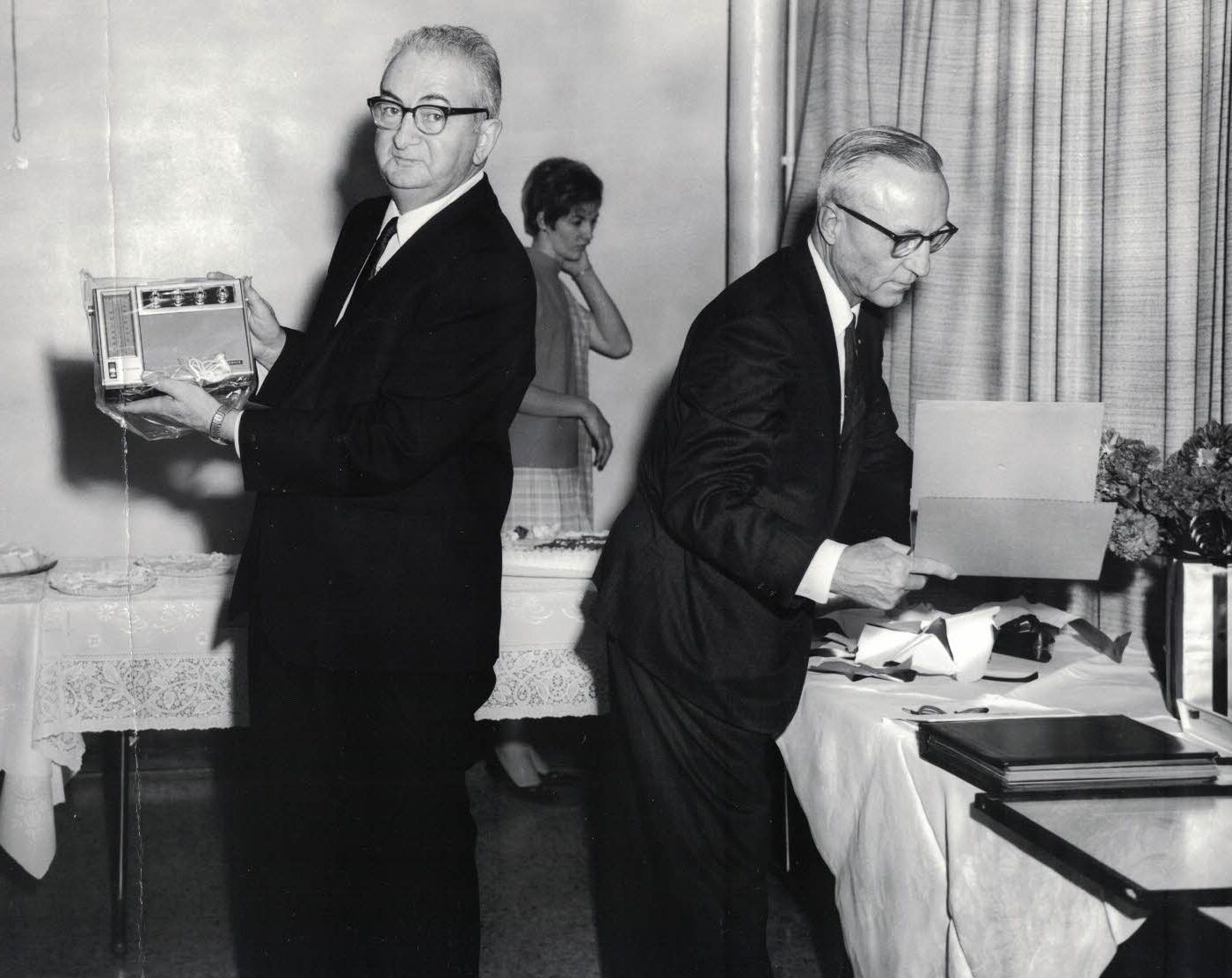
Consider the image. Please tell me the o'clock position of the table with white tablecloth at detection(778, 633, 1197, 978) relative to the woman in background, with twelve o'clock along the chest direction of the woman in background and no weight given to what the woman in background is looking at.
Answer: The table with white tablecloth is roughly at 1 o'clock from the woman in background.

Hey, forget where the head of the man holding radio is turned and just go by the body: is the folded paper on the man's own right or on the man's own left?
on the man's own left

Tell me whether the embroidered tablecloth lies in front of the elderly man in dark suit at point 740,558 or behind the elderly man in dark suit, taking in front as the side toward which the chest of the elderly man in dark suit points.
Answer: behind

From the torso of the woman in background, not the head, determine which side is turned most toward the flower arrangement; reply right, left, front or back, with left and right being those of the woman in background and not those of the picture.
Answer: front

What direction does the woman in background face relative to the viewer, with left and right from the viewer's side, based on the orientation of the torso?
facing the viewer and to the right of the viewer

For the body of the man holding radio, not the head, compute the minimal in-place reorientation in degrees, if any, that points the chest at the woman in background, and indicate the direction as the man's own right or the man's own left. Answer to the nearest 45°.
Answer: approximately 135° to the man's own right

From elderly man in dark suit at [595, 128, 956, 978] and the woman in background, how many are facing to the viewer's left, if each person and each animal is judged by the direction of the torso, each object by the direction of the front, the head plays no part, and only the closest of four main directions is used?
0

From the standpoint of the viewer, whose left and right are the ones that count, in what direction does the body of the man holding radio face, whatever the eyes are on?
facing the viewer and to the left of the viewer
